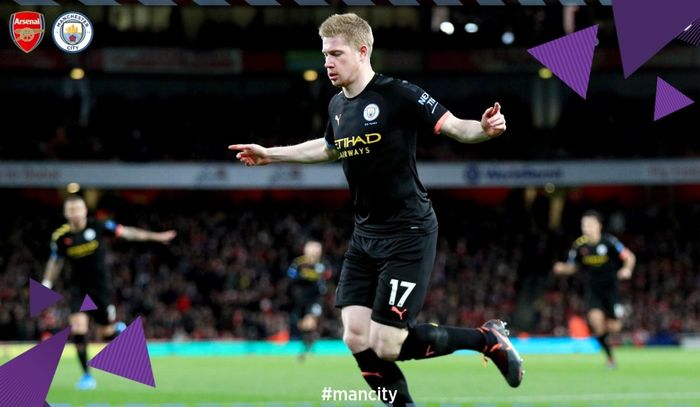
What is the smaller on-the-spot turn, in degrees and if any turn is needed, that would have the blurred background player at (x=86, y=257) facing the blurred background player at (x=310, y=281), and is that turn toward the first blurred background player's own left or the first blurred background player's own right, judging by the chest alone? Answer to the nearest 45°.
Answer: approximately 135° to the first blurred background player's own left

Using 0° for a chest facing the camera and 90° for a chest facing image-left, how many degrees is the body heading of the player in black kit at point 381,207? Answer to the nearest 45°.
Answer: approximately 45°

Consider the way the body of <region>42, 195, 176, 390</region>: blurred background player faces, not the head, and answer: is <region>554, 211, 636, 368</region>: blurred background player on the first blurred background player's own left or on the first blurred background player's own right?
on the first blurred background player's own left

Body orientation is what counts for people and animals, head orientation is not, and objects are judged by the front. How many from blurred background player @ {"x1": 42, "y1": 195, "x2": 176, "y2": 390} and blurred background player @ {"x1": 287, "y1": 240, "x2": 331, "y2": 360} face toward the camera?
2

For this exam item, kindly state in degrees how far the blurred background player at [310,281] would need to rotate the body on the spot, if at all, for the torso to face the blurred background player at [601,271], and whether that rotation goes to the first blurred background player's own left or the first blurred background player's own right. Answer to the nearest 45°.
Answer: approximately 45° to the first blurred background player's own left

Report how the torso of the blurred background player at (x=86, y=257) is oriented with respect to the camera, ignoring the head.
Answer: toward the camera

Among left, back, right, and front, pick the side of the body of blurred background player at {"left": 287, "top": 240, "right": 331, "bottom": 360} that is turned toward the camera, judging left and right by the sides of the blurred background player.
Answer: front

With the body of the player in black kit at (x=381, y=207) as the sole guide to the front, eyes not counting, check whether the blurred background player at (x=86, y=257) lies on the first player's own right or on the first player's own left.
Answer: on the first player's own right

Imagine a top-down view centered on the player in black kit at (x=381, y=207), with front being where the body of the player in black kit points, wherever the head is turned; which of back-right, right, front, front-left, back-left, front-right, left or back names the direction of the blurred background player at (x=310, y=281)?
back-right

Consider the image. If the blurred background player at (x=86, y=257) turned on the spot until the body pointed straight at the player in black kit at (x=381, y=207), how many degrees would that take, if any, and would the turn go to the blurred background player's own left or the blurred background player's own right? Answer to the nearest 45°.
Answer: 0° — they already face them

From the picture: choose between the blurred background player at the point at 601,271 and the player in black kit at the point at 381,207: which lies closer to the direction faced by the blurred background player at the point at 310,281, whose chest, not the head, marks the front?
the player in black kit

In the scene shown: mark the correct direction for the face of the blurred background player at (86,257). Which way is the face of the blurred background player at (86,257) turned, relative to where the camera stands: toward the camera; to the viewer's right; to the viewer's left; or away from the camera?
toward the camera

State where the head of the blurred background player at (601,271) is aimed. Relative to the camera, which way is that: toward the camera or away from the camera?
toward the camera
